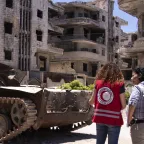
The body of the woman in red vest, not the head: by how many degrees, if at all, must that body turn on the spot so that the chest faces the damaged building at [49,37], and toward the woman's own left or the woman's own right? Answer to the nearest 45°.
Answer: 0° — they already face it

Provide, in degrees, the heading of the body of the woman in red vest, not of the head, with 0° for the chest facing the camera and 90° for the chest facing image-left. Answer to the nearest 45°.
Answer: approximately 180°

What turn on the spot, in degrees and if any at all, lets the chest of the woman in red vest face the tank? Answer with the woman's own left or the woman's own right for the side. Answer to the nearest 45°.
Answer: approximately 45° to the woman's own left

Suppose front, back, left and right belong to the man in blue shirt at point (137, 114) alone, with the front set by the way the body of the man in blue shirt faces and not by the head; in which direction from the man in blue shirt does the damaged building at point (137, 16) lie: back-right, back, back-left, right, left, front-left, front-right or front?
front-right

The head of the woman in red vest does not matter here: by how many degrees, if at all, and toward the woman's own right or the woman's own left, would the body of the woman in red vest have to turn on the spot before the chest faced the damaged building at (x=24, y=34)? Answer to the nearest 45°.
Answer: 0° — they already face it

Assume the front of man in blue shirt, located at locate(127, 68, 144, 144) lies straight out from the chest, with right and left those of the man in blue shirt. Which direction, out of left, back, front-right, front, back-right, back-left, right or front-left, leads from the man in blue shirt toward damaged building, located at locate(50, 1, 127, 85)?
front-right

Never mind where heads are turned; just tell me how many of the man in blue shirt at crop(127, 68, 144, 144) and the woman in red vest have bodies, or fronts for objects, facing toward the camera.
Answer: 0

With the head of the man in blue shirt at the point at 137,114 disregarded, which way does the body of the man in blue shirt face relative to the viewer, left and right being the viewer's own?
facing away from the viewer and to the left of the viewer

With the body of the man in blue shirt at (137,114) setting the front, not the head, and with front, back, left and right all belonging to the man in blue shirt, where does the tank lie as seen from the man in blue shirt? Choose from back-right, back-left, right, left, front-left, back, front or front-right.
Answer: front

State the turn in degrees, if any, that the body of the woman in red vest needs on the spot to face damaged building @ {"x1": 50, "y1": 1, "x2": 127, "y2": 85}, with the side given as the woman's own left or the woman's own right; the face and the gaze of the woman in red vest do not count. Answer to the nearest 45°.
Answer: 0° — they already face it

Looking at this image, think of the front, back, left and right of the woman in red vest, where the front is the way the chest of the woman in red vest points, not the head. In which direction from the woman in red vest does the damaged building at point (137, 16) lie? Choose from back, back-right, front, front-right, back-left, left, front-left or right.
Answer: front

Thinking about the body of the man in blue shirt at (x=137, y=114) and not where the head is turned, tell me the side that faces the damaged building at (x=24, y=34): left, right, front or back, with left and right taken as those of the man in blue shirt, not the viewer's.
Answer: front

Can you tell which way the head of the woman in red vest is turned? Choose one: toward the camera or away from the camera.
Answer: away from the camera
